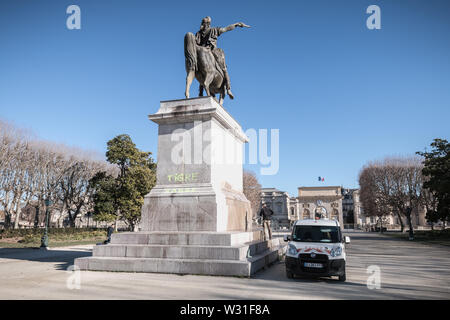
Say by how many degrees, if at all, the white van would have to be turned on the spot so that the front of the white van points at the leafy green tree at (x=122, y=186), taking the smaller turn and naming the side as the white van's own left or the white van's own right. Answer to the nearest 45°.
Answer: approximately 135° to the white van's own right

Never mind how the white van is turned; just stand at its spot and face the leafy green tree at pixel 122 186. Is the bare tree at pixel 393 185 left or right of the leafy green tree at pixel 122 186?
right

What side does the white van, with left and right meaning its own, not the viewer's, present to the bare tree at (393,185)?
back

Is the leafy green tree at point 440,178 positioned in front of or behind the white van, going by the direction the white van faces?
behind

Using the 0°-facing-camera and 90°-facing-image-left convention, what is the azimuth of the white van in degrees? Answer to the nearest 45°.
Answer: approximately 0°

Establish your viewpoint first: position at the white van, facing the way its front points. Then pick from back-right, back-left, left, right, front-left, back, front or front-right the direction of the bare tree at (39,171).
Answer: back-right

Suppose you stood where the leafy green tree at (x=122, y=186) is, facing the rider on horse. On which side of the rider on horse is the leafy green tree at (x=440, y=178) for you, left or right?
left
